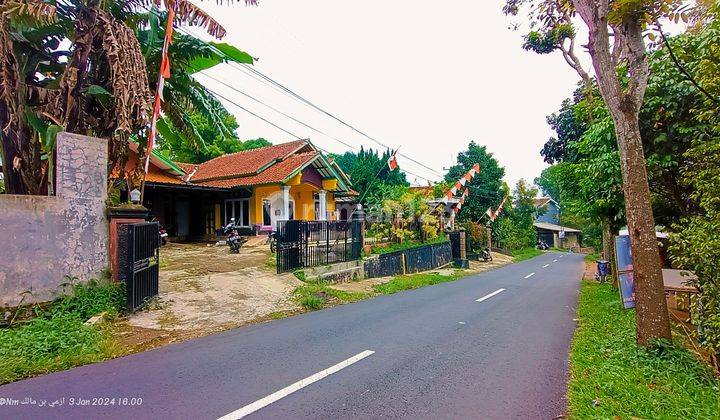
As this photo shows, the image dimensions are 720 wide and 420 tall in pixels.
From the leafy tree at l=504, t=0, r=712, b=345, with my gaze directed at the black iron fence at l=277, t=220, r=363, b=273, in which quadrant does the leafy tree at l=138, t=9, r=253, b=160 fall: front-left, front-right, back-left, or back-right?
front-left

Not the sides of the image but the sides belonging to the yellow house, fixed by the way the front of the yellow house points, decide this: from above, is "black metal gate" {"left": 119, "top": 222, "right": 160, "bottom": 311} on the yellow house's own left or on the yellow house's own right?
on the yellow house's own right

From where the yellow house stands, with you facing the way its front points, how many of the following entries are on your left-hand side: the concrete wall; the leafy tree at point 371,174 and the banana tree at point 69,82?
1

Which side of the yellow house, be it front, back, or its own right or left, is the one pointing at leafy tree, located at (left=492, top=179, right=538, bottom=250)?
left

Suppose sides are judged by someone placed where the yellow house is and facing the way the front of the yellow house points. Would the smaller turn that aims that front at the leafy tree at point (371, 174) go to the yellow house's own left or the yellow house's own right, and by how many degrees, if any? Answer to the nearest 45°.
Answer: approximately 90° to the yellow house's own left

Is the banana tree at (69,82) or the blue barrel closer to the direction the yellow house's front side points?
the blue barrel

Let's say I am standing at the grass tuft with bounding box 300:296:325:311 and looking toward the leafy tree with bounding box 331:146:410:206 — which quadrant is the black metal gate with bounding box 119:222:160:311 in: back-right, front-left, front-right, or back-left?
back-left

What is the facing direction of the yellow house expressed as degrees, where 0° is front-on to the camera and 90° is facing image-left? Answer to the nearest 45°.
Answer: approximately 315°

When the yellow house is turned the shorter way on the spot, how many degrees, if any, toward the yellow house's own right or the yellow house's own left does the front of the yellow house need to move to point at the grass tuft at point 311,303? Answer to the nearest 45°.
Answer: approximately 45° to the yellow house's own right
